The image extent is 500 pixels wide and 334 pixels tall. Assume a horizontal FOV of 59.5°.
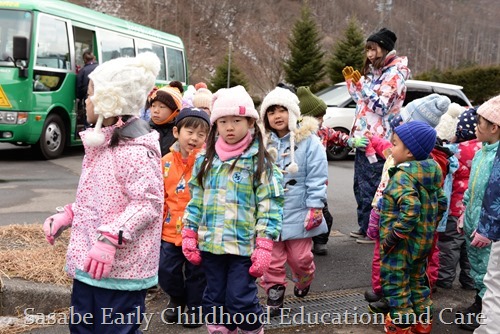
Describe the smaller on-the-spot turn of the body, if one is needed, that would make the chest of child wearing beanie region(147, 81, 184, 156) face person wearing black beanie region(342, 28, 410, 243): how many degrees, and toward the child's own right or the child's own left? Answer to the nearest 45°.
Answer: approximately 135° to the child's own left

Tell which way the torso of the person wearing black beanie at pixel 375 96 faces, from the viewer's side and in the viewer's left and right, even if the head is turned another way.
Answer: facing to the left of the viewer

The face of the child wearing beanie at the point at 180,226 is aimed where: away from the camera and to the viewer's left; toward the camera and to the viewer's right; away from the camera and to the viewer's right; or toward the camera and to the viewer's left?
toward the camera and to the viewer's right

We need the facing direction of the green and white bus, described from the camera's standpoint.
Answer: facing the viewer and to the left of the viewer

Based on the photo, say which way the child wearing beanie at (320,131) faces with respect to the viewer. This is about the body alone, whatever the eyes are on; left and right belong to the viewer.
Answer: facing to the right of the viewer

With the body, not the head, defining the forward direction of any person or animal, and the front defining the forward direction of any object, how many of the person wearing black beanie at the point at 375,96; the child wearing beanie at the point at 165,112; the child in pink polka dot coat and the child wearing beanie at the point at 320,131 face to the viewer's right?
1

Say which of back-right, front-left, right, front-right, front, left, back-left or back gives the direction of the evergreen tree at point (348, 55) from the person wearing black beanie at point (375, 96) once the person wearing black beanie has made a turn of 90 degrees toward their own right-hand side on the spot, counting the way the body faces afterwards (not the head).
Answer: front

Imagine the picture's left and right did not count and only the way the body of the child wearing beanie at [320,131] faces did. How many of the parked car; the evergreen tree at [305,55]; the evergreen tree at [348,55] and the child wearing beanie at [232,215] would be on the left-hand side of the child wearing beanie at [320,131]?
3

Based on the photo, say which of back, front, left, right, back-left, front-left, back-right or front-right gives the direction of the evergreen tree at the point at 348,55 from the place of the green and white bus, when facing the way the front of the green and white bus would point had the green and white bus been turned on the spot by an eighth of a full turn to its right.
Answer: back-right

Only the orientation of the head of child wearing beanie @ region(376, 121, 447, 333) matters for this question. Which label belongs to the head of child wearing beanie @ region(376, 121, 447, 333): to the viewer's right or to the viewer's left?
to the viewer's left

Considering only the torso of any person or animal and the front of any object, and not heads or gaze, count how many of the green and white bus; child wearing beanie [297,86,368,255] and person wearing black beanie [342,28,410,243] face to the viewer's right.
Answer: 1
